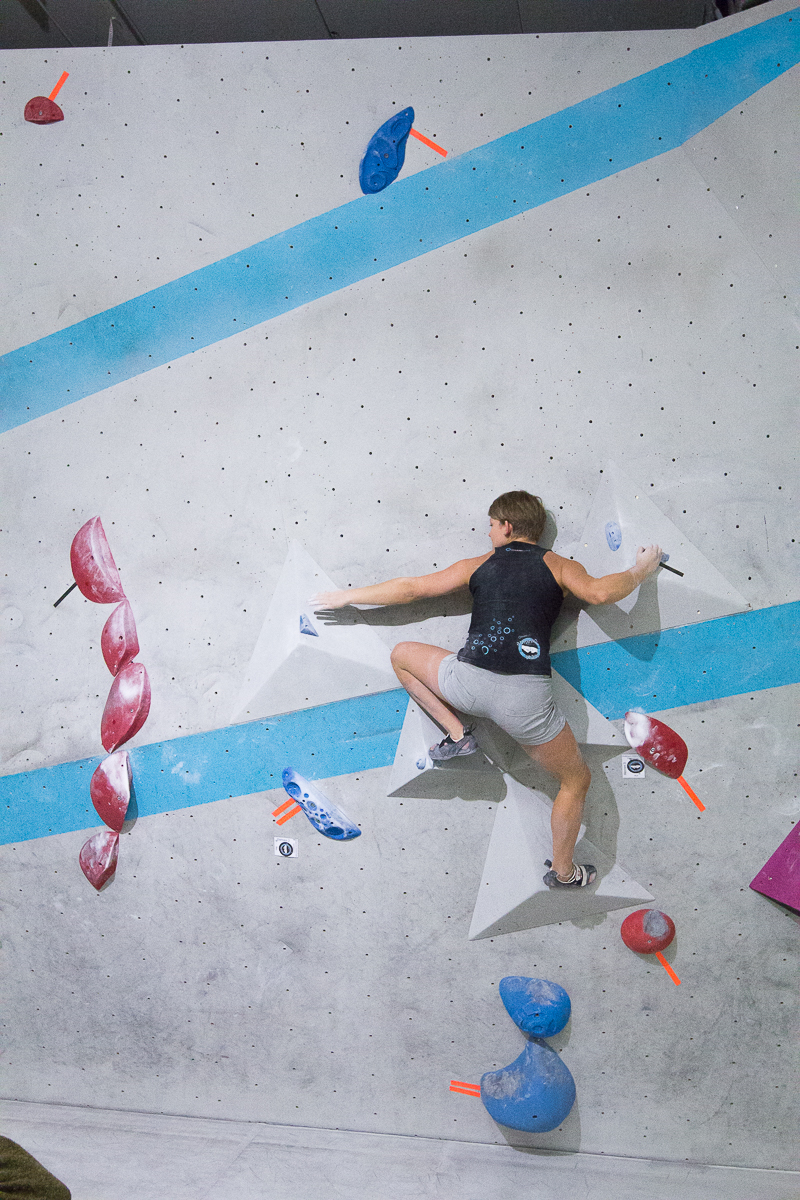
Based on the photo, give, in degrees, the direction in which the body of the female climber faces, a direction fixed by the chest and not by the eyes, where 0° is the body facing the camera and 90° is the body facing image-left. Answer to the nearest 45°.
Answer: approximately 180°

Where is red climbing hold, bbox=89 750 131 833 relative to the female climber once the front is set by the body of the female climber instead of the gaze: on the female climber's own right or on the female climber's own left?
on the female climber's own left

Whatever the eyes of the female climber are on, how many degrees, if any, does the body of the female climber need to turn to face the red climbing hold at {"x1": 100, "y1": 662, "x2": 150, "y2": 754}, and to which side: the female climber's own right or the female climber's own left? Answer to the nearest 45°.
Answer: approximately 90° to the female climber's own left

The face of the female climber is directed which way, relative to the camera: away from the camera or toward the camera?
away from the camera
